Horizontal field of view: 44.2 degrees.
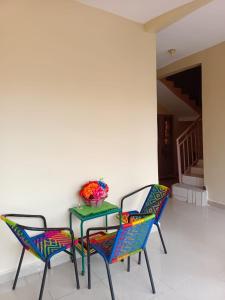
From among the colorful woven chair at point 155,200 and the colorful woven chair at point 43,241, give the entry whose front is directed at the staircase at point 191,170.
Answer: the colorful woven chair at point 43,241

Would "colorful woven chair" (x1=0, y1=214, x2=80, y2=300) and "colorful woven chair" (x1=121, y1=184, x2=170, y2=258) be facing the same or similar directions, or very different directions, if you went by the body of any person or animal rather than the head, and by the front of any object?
very different directions

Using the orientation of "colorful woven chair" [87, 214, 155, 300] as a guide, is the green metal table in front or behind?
in front

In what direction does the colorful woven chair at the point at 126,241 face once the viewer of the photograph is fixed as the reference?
facing away from the viewer and to the left of the viewer

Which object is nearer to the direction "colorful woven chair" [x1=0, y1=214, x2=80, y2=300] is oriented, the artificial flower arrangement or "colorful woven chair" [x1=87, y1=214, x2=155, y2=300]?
the artificial flower arrangement

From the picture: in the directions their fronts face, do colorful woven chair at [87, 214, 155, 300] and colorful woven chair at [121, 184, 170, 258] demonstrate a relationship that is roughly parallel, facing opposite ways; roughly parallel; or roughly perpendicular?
roughly perpendicular

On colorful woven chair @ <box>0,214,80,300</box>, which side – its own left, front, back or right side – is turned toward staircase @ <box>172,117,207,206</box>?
front

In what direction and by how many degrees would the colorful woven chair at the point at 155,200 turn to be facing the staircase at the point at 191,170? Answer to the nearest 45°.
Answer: approximately 135° to its right

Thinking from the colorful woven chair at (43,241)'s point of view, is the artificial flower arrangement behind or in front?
in front

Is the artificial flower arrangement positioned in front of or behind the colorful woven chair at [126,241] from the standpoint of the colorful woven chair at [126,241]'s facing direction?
in front

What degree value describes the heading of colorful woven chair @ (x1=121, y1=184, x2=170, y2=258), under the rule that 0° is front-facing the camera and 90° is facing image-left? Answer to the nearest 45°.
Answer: approximately 45°

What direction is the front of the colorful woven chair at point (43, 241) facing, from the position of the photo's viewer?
facing away from the viewer and to the right of the viewer

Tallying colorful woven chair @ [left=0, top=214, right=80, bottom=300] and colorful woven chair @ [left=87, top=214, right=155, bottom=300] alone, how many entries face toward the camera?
0

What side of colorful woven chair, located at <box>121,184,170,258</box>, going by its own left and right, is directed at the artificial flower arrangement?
front

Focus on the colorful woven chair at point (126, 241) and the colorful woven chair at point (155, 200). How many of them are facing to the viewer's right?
0
